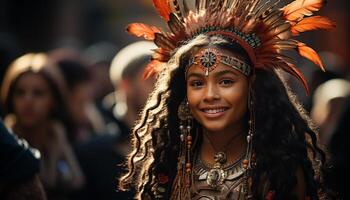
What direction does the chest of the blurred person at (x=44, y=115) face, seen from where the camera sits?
toward the camera

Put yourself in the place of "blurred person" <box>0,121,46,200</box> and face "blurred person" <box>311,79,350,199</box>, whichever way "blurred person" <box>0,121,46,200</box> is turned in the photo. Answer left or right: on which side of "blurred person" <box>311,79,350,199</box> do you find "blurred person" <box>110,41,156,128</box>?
left

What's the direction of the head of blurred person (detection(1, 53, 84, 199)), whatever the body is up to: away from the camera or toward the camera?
toward the camera

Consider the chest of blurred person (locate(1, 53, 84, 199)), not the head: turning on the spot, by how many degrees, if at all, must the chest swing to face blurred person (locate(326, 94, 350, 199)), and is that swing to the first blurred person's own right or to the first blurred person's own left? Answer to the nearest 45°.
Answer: approximately 45° to the first blurred person's own left
